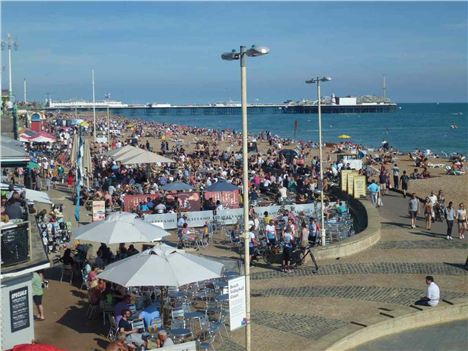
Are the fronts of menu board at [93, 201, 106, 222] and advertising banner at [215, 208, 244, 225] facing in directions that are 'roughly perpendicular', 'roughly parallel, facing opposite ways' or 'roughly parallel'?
roughly parallel

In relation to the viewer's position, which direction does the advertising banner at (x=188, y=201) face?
facing the viewer

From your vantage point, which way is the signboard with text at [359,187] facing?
toward the camera

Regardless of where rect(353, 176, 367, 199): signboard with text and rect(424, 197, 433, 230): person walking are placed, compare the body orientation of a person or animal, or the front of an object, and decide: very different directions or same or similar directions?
same or similar directions

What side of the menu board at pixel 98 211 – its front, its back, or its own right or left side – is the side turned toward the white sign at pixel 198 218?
left

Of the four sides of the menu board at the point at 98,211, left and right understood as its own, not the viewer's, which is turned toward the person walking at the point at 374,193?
left

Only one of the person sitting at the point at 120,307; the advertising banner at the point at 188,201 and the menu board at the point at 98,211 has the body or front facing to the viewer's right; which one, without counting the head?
the person sitting

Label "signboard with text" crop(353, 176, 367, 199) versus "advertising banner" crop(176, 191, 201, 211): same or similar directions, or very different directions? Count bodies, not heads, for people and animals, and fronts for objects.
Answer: same or similar directions

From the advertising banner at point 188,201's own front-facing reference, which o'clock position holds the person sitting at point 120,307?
The person sitting is roughly at 12 o'clock from the advertising banner.

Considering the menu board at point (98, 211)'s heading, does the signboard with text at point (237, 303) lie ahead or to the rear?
ahead

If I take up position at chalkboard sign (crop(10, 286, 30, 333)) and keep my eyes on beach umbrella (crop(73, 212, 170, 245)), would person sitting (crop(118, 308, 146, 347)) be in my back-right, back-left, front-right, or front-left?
front-right

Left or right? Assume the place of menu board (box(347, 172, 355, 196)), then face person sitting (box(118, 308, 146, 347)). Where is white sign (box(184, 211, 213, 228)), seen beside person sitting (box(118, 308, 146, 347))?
right
